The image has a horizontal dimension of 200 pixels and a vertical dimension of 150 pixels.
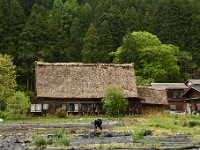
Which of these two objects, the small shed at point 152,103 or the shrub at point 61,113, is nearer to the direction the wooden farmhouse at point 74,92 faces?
the shrub

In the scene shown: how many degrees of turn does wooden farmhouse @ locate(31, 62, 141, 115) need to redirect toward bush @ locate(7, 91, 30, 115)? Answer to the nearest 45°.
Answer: approximately 45° to its right

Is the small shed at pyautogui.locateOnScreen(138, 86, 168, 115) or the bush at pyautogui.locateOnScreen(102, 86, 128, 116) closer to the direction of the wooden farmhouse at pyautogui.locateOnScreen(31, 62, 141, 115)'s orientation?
the bush

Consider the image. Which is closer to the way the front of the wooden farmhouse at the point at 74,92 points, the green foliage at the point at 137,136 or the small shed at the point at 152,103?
the green foliage

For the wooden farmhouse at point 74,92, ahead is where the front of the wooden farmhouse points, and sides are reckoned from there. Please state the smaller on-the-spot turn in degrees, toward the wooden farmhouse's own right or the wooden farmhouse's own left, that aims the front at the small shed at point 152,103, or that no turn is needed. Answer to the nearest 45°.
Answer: approximately 90° to the wooden farmhouse's own left

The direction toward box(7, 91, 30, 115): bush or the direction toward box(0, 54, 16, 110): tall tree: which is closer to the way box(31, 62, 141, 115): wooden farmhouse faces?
the bush

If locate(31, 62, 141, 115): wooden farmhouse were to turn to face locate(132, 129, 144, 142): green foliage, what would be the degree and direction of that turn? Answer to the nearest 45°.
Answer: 0° — it already faces it

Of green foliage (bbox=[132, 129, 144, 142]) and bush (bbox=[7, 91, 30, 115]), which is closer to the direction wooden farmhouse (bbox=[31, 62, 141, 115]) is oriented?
the green foliage

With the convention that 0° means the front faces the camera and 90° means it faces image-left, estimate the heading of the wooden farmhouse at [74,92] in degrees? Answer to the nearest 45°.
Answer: approximately 0°
